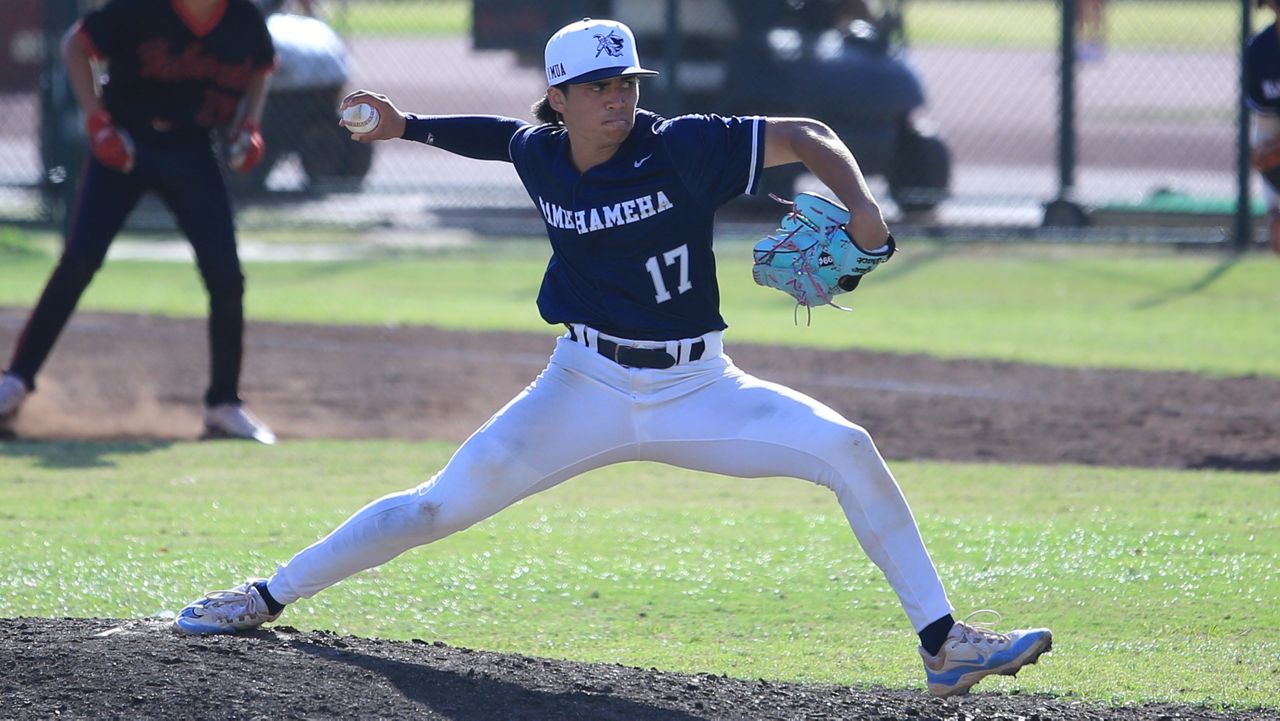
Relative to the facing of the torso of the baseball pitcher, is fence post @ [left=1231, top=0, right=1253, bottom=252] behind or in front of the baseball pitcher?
behind

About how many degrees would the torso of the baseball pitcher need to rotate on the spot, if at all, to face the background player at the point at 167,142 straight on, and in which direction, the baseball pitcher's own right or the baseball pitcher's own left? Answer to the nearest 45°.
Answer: approximately 135° to the baseball pitcher's own right

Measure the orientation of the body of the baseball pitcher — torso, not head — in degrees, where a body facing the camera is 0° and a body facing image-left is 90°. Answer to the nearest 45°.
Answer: approximately 0°

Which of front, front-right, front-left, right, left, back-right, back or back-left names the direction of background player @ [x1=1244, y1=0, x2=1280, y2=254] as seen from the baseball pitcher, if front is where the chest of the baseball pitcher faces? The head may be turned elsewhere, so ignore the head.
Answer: back-left

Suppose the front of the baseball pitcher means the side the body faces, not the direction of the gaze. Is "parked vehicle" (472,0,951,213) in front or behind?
behind

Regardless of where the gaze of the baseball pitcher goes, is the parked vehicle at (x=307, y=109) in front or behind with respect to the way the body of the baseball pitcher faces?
behind

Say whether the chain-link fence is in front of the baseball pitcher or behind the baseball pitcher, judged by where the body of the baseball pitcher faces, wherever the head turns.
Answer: behind

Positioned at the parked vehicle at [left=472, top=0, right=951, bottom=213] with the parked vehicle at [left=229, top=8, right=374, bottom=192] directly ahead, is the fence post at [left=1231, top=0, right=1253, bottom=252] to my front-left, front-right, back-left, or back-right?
back-left
